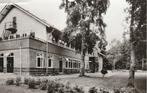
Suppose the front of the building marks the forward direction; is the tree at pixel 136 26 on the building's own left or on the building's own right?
on the building's own left
